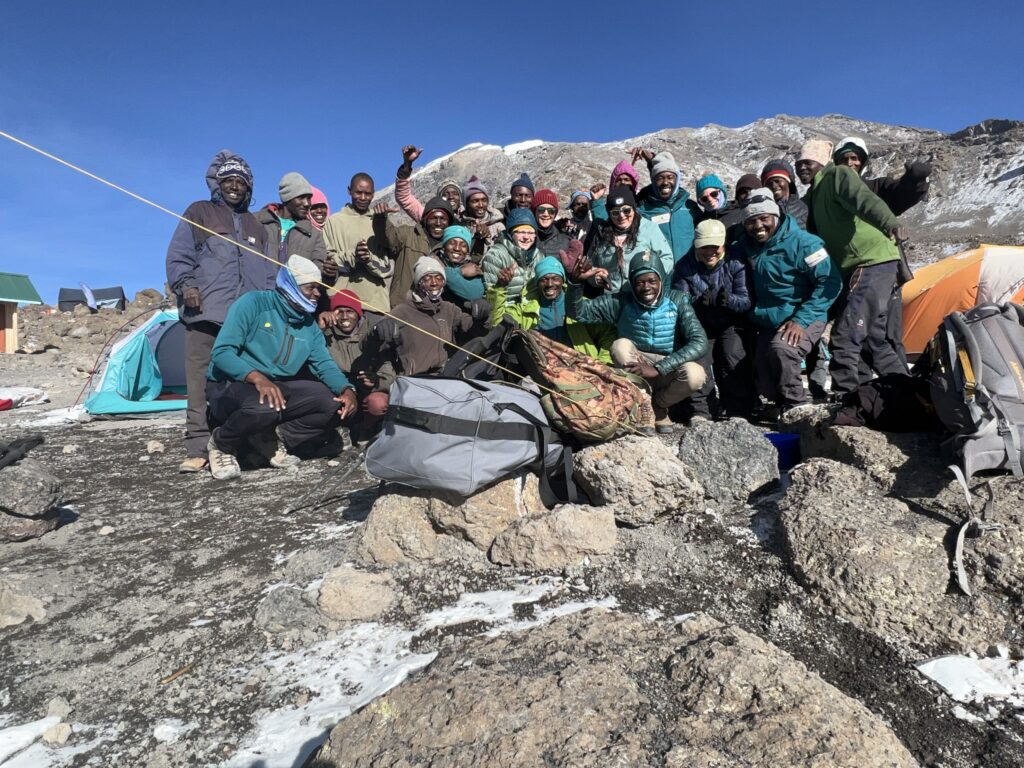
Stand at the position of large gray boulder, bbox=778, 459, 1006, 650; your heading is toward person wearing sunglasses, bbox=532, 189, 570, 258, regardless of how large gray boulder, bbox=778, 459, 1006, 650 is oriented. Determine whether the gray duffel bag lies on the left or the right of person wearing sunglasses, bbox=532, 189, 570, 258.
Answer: left

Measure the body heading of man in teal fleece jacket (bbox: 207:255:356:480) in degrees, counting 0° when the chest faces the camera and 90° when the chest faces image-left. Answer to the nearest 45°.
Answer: approximately 315°

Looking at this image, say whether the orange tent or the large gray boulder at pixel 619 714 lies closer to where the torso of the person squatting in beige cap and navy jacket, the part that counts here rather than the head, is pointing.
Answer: the large gray boulder

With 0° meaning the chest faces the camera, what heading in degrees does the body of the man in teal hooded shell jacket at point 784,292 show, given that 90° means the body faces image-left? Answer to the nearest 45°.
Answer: approximately 45°

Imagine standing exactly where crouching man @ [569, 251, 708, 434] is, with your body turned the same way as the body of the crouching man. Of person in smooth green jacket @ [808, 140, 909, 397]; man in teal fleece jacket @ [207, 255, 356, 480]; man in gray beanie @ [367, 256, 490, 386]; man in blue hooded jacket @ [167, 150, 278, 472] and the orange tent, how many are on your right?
3

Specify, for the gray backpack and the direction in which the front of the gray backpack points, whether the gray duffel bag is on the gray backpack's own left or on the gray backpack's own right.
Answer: on the gray backpack's own left

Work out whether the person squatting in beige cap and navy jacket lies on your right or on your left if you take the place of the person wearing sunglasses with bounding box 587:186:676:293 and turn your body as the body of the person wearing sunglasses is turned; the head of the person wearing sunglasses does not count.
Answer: on your left
